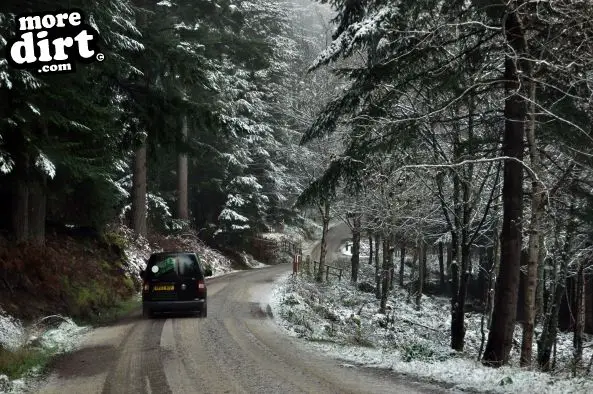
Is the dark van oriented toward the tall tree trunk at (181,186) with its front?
yes

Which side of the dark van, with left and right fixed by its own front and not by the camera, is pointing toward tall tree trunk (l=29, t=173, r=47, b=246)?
left

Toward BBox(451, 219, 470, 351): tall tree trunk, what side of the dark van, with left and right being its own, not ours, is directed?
right

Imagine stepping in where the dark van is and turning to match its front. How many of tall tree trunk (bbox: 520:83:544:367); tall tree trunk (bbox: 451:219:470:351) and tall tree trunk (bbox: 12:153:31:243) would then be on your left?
1

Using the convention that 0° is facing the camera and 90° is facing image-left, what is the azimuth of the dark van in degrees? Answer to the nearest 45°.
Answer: approximately 180°

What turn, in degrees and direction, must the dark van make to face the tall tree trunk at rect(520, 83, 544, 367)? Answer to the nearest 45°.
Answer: approximately 135° to its right

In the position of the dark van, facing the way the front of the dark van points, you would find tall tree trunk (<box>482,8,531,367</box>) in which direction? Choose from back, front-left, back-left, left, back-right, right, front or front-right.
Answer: back-right

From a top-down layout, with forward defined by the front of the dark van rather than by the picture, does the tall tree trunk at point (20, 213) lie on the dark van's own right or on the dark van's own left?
on the dark van's own left
